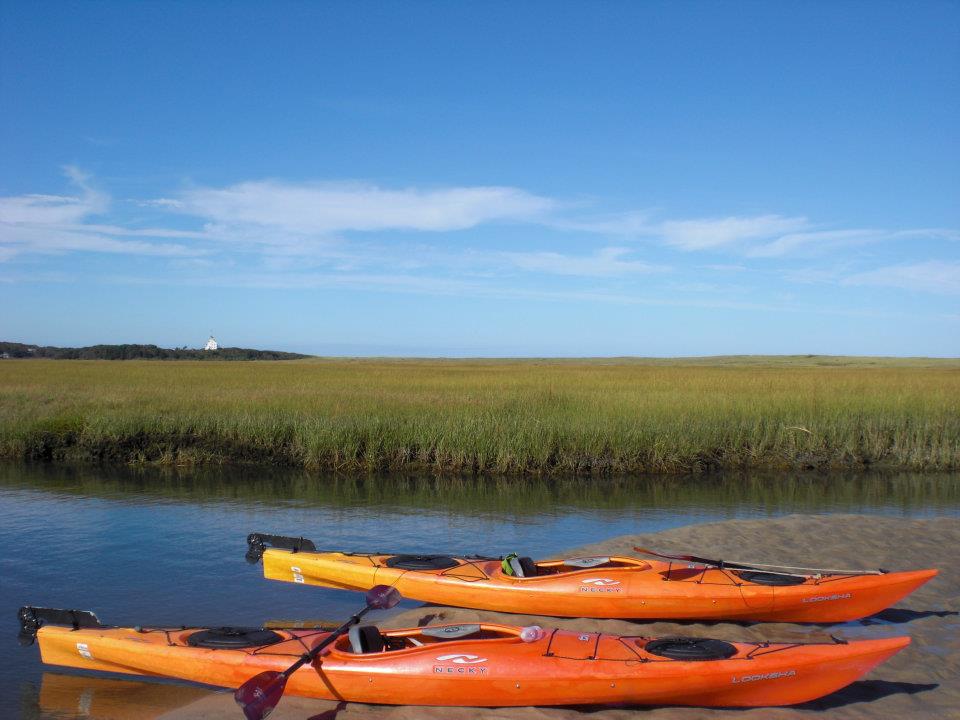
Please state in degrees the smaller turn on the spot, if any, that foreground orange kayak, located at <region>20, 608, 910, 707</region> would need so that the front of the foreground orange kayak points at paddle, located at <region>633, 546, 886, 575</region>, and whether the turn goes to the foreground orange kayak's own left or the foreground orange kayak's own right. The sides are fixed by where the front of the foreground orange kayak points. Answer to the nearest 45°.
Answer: approximately 45° to the foreground orange kayak's own left

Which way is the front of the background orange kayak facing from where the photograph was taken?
facing to the right of the viewer

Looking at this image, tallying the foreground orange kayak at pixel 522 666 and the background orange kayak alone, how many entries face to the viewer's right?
2

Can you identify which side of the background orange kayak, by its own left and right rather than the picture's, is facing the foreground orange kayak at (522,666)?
right

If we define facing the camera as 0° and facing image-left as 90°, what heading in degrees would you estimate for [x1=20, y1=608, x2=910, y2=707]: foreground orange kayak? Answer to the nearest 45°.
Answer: approximately 270°
